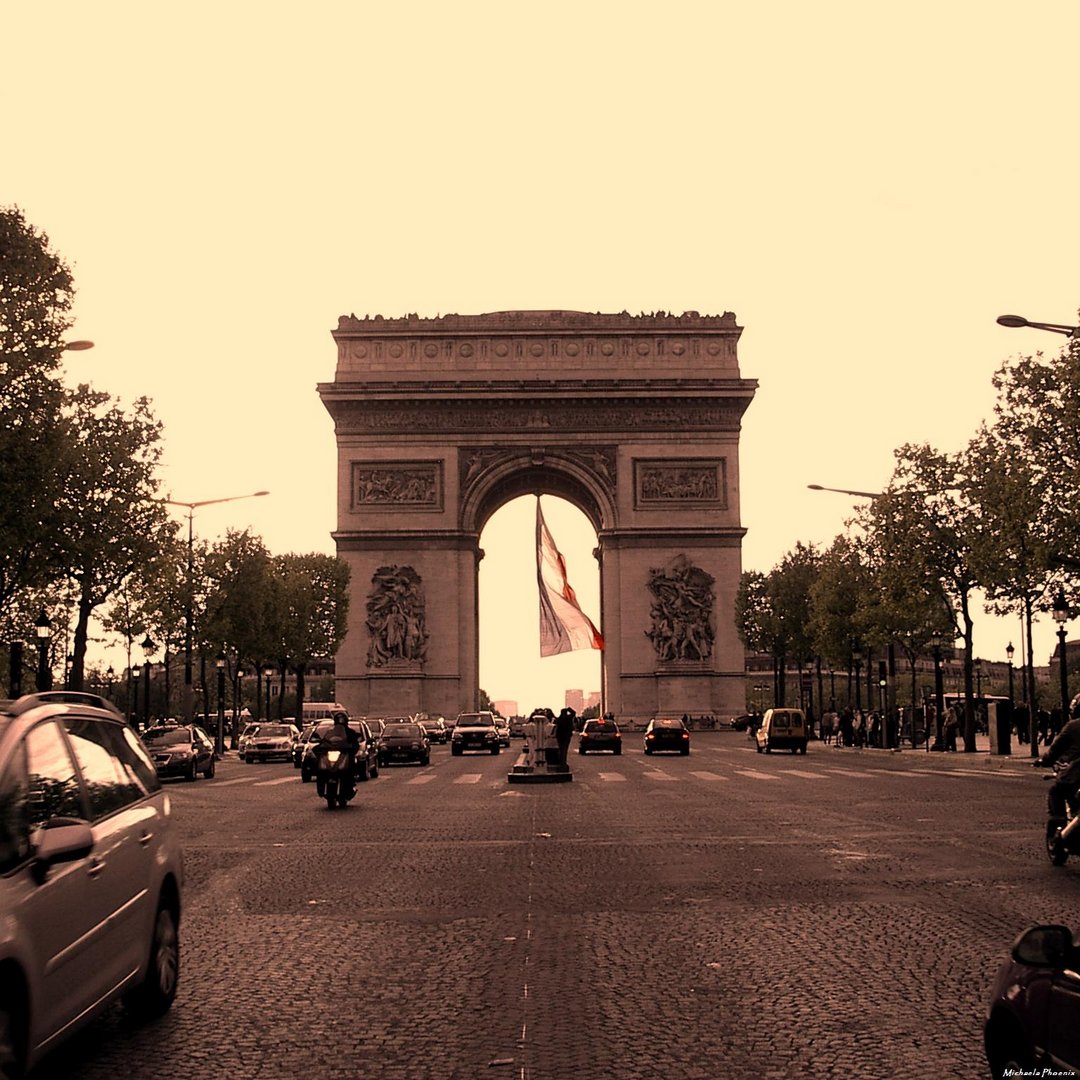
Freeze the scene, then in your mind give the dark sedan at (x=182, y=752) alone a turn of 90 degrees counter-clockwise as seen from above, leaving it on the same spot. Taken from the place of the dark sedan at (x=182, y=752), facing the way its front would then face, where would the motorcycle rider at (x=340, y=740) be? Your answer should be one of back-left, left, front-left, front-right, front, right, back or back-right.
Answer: front-right

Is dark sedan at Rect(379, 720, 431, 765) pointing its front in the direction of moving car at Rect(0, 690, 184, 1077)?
yes

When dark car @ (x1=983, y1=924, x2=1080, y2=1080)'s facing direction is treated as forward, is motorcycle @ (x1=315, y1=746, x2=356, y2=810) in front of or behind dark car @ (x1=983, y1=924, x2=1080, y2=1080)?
in front

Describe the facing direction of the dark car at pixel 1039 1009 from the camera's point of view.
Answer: facing away from the viewer and to the left of the viewer

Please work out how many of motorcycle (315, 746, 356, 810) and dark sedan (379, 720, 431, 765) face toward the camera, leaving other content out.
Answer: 2

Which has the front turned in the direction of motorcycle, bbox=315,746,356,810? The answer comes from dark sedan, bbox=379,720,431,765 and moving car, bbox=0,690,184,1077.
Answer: the dark sedan

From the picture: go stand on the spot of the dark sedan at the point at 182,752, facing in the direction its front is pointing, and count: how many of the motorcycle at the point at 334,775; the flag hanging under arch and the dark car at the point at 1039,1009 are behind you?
1

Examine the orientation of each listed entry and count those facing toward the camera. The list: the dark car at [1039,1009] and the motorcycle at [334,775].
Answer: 1

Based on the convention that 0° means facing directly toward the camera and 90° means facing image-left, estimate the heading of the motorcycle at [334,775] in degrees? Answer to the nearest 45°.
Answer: approximately 0°

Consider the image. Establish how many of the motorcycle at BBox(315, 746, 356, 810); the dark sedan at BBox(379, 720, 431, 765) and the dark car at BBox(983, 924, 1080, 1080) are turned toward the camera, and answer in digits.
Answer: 2

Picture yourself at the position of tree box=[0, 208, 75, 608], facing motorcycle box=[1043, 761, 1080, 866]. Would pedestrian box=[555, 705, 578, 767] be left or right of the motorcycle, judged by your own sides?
left

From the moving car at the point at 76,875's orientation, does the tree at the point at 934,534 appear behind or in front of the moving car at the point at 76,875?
behind
